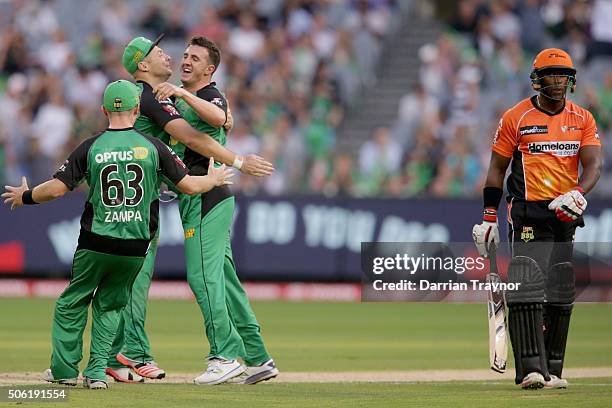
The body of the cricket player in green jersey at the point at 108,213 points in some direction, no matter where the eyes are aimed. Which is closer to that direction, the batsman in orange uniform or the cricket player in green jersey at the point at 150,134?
the cricket player in green jersey

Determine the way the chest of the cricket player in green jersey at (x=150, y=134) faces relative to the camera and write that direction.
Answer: to the viewer's right

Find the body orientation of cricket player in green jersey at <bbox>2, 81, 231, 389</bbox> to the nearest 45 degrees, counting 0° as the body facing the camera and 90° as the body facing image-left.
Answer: approximately 180°

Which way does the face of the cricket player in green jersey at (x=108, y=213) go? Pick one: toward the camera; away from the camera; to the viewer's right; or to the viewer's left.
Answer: away from the camera
